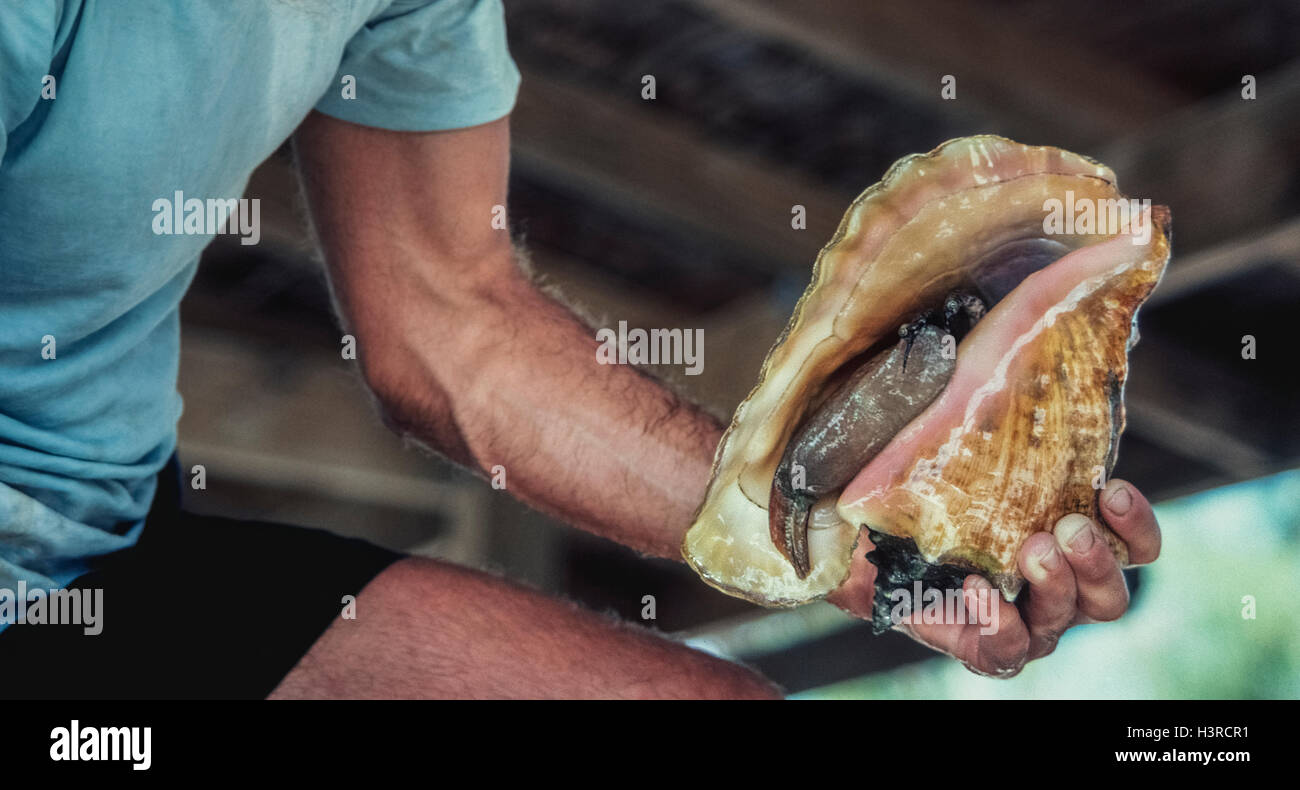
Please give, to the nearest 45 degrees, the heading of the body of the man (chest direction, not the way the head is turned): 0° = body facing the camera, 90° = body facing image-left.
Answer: approximately 315°
